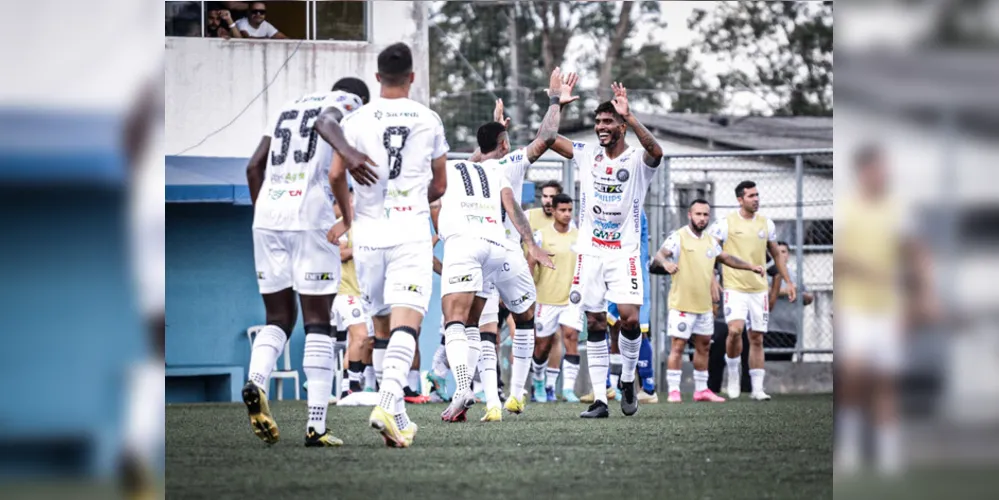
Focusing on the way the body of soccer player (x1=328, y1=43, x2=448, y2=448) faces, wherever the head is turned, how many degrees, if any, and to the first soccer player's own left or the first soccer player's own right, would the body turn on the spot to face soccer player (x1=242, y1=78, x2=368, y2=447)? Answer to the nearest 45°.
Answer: approximately 90° to the first soccer player's own left

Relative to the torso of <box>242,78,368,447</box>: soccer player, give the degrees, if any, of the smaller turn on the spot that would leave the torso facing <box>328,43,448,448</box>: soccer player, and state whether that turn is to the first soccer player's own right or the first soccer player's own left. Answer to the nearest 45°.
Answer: approximately 45° to the first soccer player's own right

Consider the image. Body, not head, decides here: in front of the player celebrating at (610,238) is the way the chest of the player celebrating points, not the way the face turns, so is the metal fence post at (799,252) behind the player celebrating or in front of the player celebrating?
behind

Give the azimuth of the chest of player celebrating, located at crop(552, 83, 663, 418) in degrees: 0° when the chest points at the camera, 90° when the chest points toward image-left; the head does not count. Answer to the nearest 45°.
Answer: approximately 0°

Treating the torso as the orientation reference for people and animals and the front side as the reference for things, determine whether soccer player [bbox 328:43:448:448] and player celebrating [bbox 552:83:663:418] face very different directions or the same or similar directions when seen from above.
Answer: very different directions

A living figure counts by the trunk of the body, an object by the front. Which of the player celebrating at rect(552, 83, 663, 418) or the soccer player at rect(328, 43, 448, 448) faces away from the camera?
the soccer player

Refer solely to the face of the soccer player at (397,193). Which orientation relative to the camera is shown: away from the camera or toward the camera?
away from the camera

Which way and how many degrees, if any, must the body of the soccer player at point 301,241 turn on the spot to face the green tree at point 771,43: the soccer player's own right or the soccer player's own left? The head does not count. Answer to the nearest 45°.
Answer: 0° — they already face it

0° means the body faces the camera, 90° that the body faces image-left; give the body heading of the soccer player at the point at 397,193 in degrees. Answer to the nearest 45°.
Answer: approximately 180°

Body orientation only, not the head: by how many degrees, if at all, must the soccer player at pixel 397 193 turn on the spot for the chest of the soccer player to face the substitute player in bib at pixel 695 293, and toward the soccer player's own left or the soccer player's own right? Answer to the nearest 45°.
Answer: approximately 45° to the soccer player's own right

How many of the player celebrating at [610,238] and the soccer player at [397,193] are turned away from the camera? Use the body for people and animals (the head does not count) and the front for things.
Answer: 1

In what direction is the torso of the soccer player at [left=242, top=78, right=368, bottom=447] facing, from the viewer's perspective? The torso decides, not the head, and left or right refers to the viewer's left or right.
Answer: facing away from the viewer and to the right of the viewer
